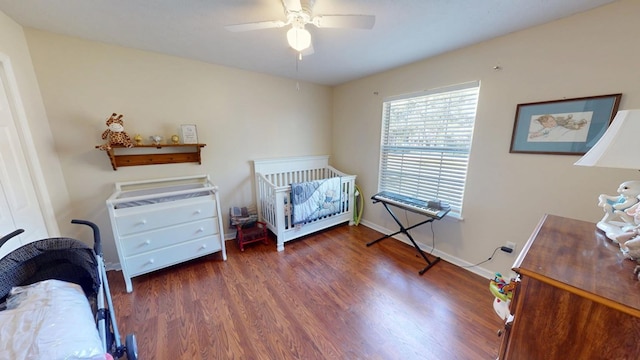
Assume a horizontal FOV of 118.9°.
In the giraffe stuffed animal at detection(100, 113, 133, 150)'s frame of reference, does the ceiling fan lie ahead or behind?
ahead

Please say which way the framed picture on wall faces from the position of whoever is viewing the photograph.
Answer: facing the viewer and to the left of the viewer

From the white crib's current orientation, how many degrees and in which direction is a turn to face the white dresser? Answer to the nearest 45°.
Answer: approximately 90° to its right

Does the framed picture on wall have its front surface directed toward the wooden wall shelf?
no

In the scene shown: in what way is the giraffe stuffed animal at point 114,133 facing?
toward the camera

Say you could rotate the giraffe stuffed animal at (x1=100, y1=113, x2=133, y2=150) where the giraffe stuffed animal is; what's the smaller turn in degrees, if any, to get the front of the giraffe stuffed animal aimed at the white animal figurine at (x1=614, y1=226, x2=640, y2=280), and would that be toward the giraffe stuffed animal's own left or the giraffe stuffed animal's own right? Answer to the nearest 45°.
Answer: approximately 45° to the giraffe stuffed animal's own left

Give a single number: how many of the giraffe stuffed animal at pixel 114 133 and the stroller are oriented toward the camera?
2

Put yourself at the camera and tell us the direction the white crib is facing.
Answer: facing the viewer and to the right of the viewer

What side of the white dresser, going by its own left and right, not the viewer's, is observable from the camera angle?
front

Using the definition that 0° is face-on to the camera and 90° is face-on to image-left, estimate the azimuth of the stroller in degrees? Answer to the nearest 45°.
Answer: approximately 0°

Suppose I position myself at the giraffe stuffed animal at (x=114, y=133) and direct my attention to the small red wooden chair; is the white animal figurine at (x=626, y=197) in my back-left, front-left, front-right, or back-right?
front-right
